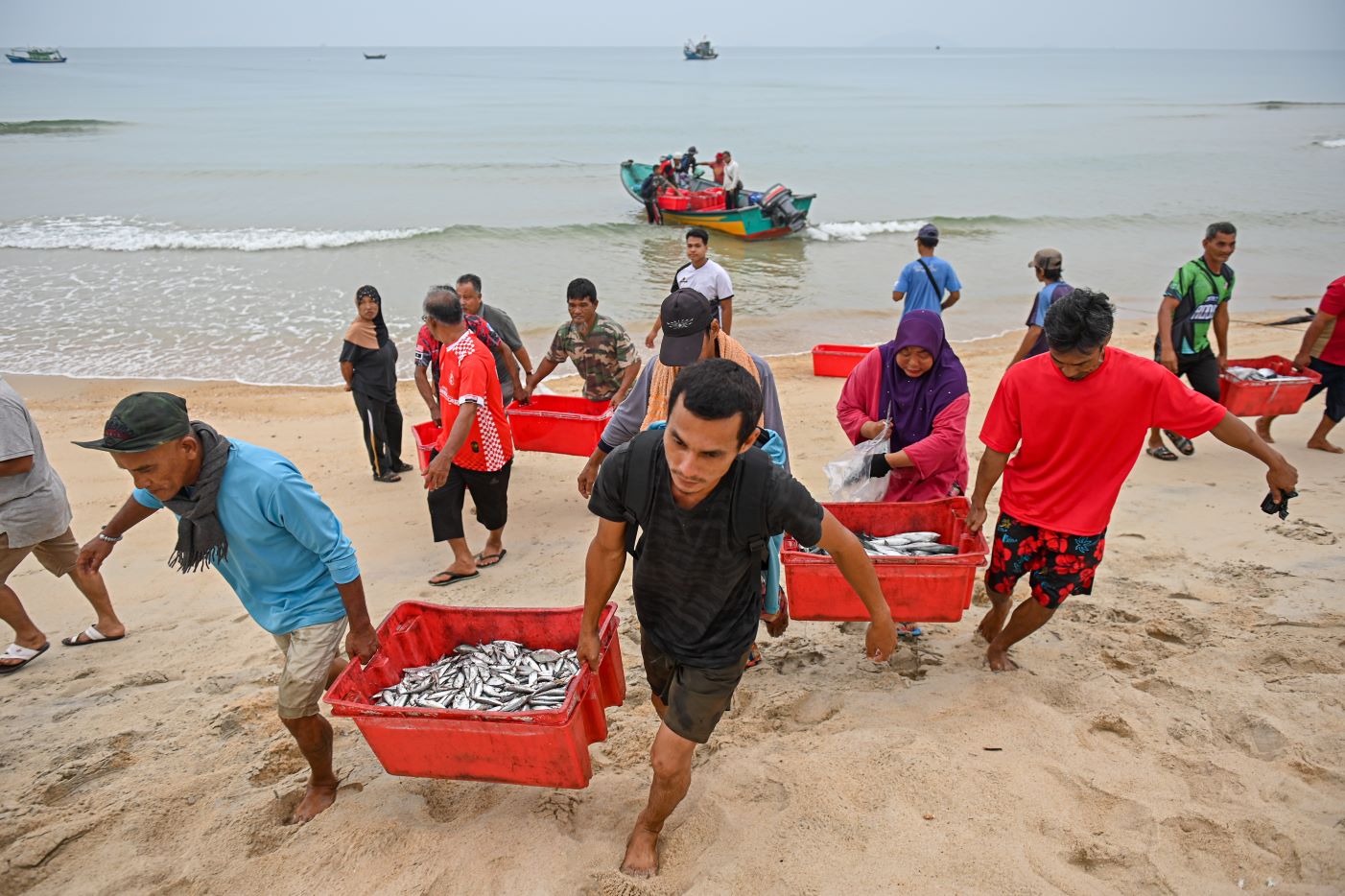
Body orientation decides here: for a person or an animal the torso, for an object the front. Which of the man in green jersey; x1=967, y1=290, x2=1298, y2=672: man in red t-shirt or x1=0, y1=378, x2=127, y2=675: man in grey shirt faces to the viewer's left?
the man in grey shirt

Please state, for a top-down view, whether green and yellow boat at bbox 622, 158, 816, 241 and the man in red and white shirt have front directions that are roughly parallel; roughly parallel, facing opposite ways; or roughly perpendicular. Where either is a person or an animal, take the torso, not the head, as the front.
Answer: roughly perpendicular

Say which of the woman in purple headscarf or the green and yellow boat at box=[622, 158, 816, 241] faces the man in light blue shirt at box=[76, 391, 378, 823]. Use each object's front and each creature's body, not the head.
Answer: the woman in purple headscarf

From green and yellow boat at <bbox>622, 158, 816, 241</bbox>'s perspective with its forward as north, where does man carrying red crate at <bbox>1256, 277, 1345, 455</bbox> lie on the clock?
The man carrying red crate is roughly at 7 o'clock from the green and yellow boat.

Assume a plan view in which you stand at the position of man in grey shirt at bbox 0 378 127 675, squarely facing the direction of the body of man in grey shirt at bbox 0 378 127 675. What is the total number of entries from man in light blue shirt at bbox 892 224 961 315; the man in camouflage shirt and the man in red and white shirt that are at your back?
3

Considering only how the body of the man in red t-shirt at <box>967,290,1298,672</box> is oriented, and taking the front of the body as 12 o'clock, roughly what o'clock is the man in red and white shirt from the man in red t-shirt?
The man in red and white shirt is roughly at 3 o'clock from the man in red t-shirt.

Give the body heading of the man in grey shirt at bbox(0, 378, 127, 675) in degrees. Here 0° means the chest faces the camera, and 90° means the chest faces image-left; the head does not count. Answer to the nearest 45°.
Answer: approximately 90°

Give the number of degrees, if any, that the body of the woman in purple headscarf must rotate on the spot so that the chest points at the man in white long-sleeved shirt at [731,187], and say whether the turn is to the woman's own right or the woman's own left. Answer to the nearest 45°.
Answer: approximately 135° to the woman's own right

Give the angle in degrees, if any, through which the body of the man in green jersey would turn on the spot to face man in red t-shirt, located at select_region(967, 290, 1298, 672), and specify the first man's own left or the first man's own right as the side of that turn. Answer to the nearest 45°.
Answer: approximately 45° to the first man's own right
